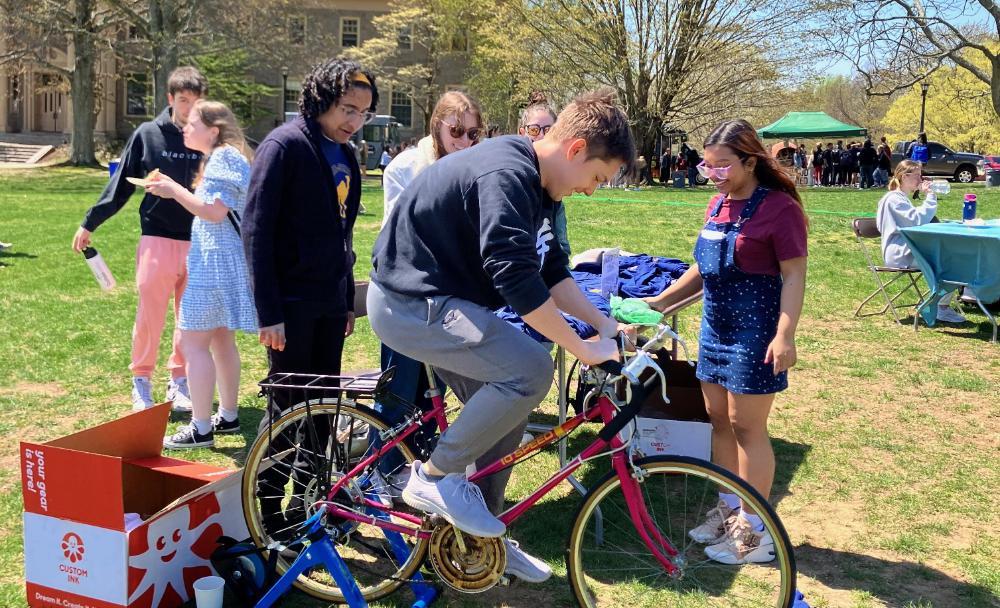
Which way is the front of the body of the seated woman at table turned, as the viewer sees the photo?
to the viewer's right

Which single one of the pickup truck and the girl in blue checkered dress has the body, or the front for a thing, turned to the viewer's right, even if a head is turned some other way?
the pickup truck

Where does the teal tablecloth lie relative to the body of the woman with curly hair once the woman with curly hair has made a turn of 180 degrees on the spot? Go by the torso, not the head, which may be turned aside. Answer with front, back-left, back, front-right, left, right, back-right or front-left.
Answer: right

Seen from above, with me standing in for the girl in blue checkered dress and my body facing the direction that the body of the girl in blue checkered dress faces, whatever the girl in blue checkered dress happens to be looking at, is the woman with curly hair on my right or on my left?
on my left

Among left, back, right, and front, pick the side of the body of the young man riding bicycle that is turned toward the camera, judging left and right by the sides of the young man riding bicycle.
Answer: right

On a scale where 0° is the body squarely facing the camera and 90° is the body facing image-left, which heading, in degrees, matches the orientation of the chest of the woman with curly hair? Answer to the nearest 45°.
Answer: approximately 315°

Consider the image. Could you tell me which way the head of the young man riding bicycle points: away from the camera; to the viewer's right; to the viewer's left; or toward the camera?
to the viewer's right

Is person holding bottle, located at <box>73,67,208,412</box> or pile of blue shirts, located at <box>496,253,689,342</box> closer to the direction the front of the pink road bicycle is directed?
the pile of blue shirts

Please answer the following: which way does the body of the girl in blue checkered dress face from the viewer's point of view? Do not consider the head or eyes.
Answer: to the viewer's left

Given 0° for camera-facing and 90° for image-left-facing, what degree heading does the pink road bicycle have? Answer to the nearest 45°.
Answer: approximately 270°

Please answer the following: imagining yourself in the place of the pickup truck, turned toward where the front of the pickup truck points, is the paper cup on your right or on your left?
on your right

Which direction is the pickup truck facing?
to the viewer's right
